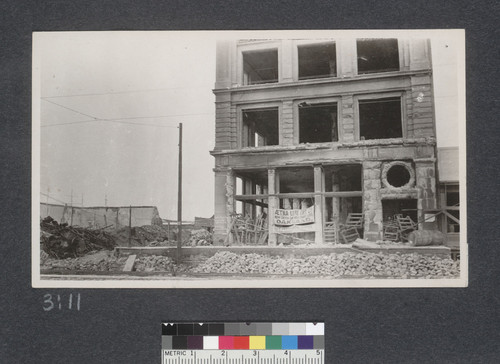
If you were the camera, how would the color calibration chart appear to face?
facing the viewer
